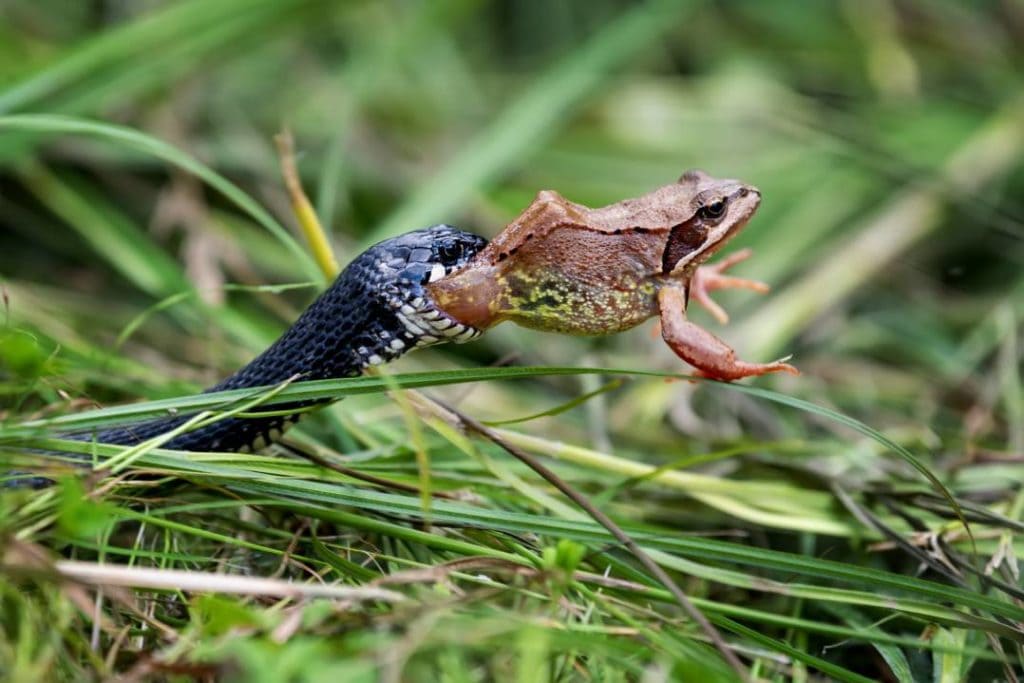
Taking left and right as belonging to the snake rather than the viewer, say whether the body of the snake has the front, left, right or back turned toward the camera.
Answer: right

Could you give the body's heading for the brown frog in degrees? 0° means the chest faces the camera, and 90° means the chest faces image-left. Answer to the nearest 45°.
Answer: approximately 270°
